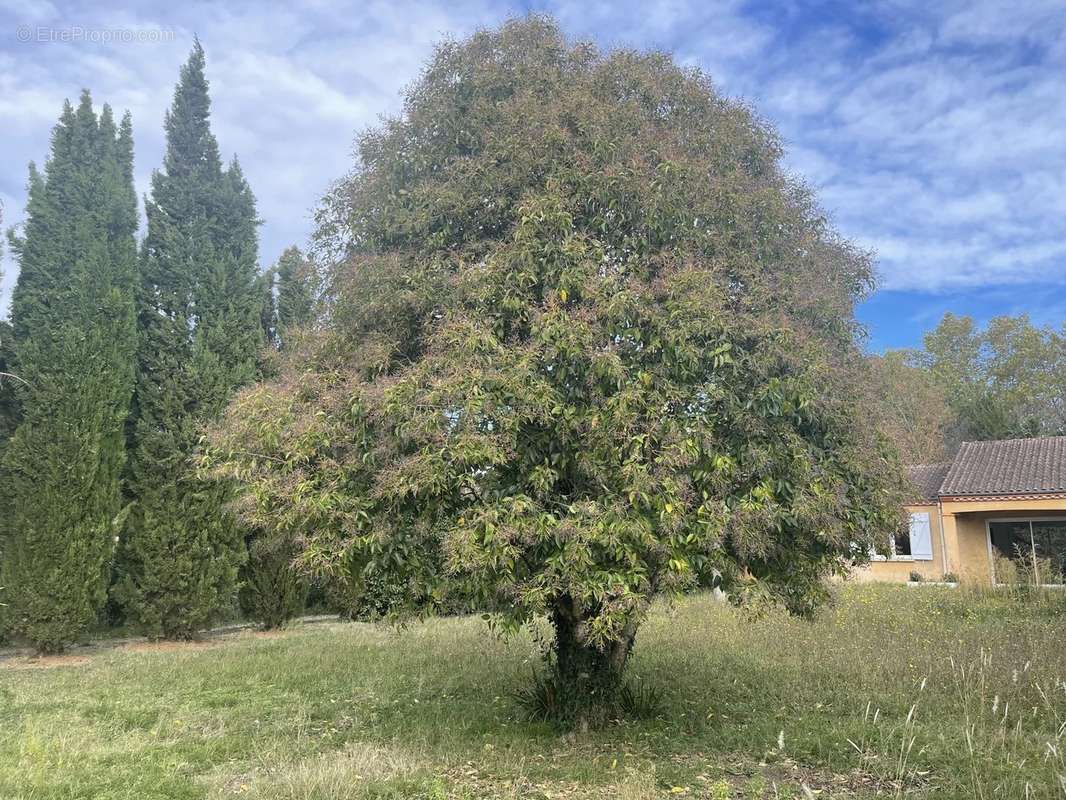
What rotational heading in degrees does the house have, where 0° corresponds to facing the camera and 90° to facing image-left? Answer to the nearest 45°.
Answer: approximately 0°

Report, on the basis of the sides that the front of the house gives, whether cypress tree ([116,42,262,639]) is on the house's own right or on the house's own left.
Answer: on the house's own right

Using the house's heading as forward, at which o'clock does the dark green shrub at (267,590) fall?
The dark green shrub is roughly at 2 o'clock from the house.

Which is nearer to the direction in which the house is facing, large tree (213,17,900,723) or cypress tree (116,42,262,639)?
the large tree

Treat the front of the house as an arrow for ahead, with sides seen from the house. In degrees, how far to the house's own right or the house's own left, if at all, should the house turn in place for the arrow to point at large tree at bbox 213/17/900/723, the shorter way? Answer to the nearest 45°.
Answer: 0° — it already faces it

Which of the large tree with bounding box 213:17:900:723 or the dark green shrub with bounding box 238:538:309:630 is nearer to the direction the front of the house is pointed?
the large tree
